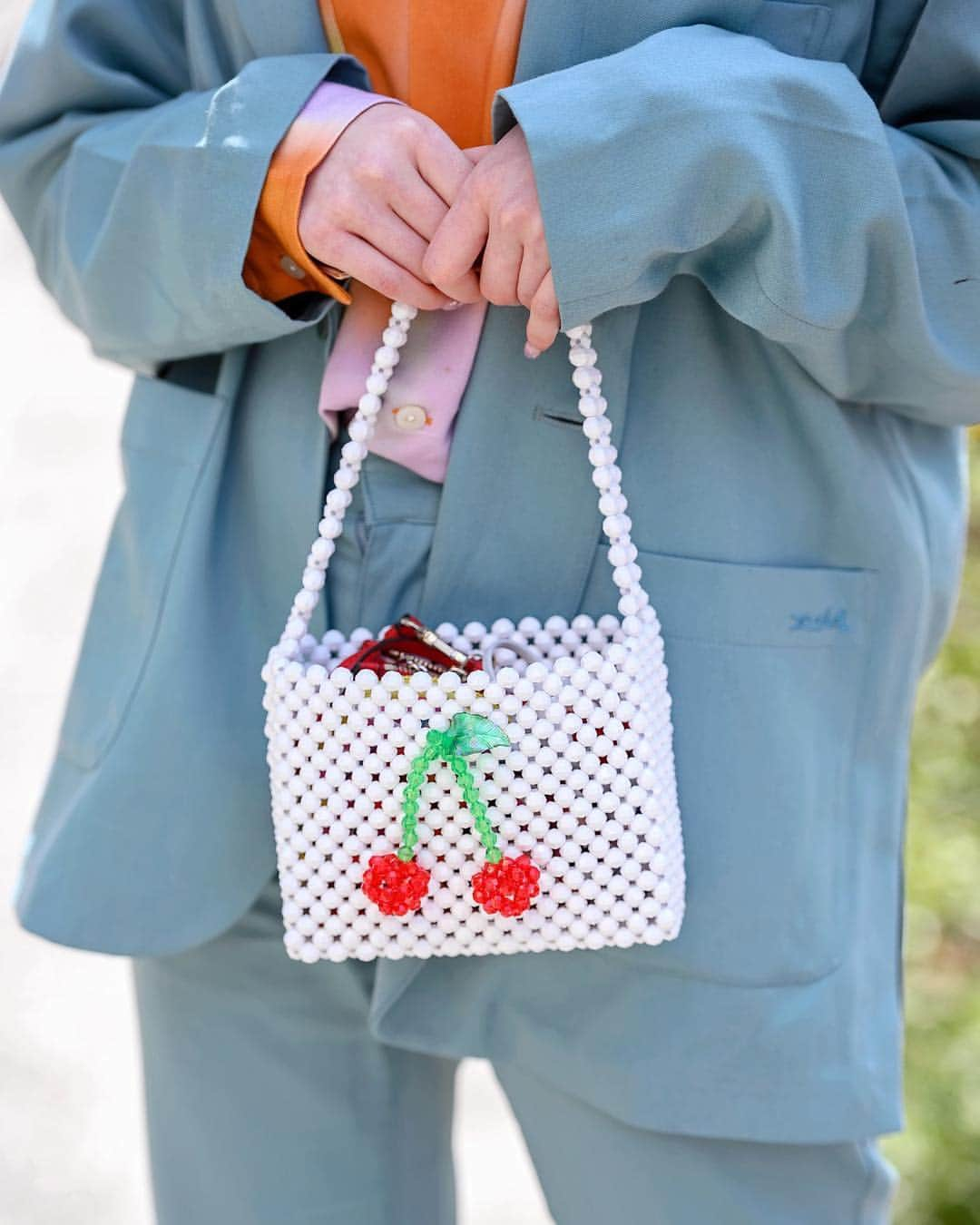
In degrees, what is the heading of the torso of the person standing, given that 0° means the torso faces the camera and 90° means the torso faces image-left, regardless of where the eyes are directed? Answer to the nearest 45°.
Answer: approximately 0°
